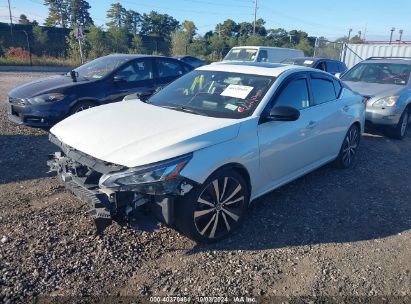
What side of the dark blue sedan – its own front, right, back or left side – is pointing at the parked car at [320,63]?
back

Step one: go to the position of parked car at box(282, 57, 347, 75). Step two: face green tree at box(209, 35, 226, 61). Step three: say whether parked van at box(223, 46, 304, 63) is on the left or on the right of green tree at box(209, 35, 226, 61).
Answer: left

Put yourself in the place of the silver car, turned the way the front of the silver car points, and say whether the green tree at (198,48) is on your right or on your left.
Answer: on your right

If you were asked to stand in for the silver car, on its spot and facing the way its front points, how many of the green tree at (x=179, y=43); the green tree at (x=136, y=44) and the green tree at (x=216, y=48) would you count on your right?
3

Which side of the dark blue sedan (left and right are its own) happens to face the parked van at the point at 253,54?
back

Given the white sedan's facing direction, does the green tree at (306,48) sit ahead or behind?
behind

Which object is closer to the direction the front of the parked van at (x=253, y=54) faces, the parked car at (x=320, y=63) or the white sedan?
the white sedan

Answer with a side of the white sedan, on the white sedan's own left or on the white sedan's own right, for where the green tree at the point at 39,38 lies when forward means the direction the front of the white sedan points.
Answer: on the white sedan's own right

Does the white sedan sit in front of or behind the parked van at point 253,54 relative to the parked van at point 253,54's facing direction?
in front

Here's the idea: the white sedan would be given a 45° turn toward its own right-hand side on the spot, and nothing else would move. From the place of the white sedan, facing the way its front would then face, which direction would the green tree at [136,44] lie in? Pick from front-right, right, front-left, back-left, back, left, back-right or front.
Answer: right

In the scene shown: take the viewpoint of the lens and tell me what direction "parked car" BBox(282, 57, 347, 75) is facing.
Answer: facing the viewer and to the left of the viewer

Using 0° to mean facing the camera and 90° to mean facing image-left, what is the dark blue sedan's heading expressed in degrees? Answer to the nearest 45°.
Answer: approximately 45°

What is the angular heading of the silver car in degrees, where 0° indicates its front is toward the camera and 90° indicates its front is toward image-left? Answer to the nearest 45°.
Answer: approximately 45°

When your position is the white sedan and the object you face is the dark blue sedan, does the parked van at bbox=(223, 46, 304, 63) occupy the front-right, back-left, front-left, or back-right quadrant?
front-right
